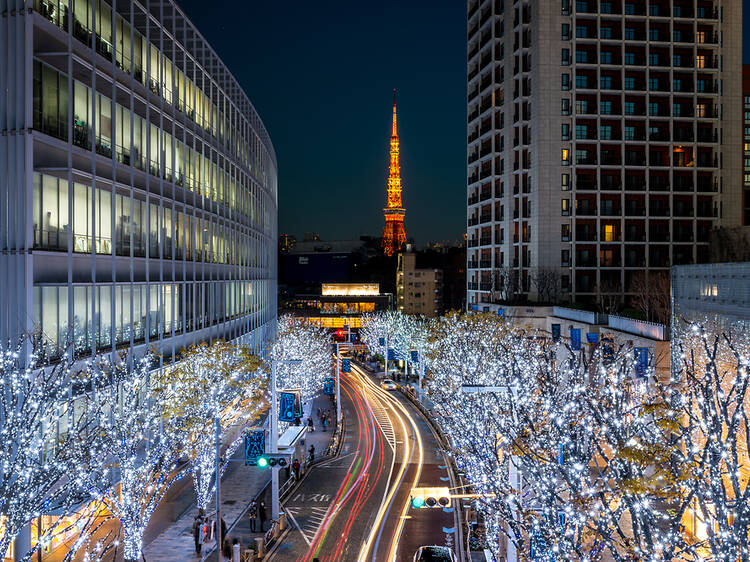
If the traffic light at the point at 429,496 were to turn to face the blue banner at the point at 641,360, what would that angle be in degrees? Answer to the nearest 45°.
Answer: approximately 135° to its left

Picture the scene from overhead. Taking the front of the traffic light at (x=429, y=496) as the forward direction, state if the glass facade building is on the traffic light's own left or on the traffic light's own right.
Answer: on the traffic light's own right

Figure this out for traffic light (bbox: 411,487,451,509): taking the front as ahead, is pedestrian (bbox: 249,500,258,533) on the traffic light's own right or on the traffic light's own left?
on the traffic light's own right

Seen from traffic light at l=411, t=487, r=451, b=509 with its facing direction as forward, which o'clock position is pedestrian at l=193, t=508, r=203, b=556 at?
The pedestrian is roughly at 4 o'clock from the traffic light.

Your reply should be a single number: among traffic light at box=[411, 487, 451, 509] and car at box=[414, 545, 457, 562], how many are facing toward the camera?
2

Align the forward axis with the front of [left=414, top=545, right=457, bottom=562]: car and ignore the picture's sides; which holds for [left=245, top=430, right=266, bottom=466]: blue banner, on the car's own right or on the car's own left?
on the car's own right

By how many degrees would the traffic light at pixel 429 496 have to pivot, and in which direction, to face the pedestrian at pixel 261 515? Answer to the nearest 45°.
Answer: approximately 135° to its right

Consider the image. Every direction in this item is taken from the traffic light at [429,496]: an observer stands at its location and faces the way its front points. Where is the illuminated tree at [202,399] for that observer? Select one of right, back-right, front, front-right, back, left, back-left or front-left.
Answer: back-right

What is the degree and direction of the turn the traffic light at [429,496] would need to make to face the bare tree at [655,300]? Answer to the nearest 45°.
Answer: approximately 135° to its left

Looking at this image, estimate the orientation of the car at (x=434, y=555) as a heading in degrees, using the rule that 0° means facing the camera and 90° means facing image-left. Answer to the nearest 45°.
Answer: approximately 0°

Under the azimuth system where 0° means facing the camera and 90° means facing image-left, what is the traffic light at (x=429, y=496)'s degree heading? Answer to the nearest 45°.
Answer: approximately 0°

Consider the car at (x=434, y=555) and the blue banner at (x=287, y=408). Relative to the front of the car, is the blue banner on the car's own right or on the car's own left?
on the car's own right
